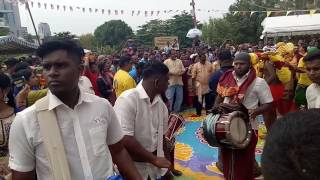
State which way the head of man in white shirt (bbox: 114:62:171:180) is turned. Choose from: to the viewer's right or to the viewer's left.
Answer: to the viewer's right

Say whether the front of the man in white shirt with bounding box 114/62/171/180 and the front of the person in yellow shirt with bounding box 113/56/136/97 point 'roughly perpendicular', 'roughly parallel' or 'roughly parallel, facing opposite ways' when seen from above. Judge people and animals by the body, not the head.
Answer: roughly perpendicular

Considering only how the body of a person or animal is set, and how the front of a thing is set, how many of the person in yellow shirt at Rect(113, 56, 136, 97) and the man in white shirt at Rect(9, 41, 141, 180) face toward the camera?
1

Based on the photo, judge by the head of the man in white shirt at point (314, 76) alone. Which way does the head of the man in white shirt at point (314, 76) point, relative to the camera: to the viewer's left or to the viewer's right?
to the viewer's left

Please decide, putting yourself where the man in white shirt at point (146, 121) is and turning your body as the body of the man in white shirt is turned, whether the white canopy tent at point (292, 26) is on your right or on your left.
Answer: on your left
